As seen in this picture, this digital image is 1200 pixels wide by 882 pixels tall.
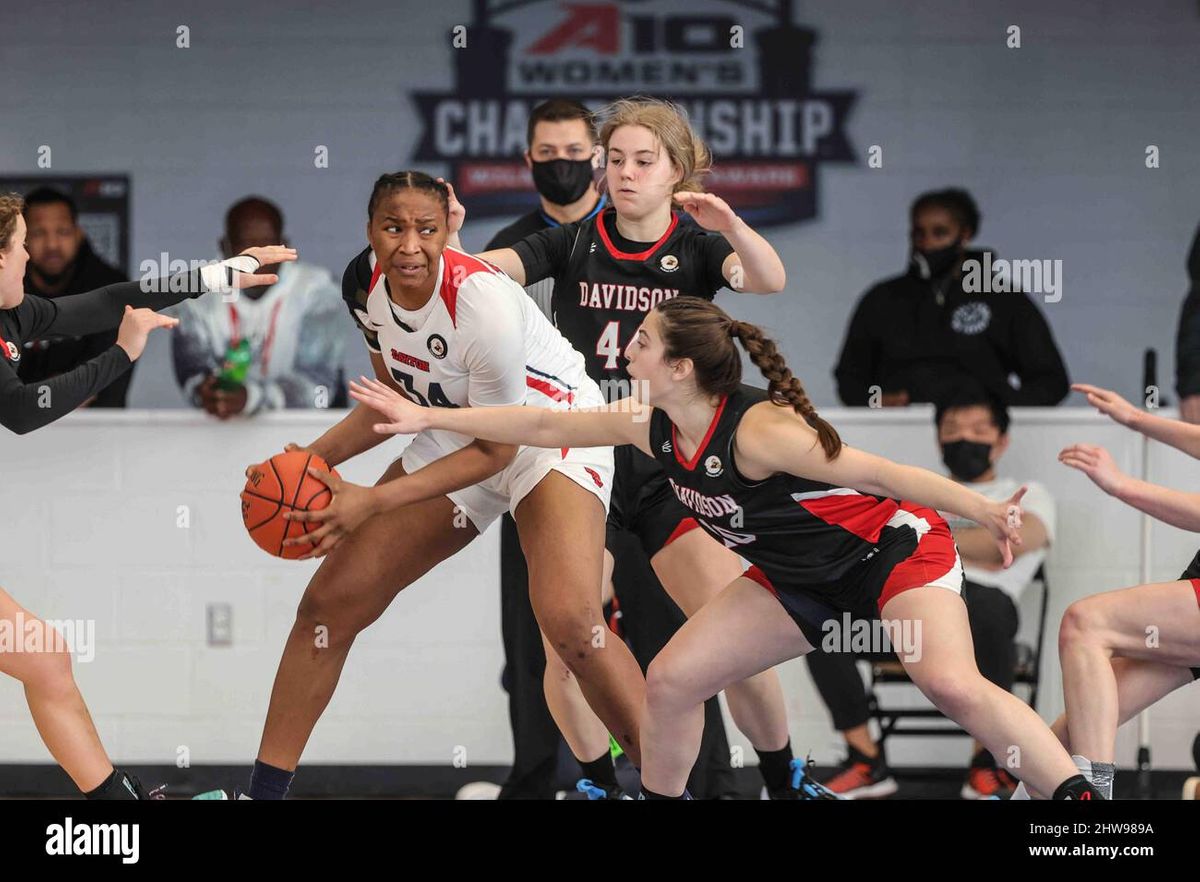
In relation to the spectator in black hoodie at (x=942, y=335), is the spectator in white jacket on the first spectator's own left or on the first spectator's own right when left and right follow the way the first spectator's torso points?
on the first spectator's own right

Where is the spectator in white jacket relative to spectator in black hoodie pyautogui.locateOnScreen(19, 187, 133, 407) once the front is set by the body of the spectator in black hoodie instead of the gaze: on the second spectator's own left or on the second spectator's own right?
on the second spectator's own left

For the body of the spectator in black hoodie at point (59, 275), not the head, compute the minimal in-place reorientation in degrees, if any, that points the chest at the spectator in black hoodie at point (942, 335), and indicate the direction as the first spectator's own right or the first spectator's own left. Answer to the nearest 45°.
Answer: approximately 90° to the first spectator's own left

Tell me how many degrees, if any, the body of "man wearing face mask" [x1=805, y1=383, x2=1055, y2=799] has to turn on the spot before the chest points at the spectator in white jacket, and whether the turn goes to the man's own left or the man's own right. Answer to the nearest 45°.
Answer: approximately 45° to the man's own right

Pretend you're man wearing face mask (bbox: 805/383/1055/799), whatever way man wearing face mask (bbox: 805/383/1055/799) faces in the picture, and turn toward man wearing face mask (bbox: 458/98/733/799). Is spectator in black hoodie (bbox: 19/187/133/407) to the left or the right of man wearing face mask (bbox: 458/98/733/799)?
right

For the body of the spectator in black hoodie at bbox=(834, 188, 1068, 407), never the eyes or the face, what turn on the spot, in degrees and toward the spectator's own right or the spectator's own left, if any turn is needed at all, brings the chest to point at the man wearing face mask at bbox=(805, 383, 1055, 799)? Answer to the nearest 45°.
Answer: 0° — they already face them

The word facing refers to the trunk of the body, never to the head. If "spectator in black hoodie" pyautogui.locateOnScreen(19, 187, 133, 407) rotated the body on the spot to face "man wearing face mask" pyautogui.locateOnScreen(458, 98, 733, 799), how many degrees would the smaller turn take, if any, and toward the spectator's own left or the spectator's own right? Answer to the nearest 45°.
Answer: approximately 45° to the spectator's own left
